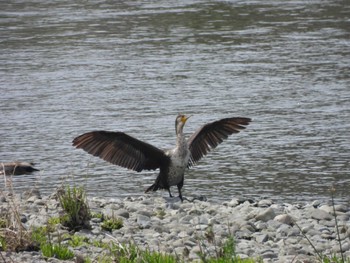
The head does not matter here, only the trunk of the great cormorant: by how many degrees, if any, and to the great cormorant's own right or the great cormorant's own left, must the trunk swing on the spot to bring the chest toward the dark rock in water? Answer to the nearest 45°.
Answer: approximately 180°

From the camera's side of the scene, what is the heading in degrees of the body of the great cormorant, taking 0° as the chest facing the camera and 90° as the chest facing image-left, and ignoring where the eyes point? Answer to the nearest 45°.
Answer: approximately 315°

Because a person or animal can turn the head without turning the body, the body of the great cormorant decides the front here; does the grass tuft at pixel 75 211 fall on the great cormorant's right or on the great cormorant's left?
on the great cormorant's right

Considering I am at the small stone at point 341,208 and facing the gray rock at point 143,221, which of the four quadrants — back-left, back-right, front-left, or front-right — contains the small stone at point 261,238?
front-left

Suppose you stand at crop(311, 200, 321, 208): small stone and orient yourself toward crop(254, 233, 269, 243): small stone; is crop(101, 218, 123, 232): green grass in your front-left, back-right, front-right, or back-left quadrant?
front-right

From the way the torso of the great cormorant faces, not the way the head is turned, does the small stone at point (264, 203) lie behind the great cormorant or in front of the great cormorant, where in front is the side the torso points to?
in front

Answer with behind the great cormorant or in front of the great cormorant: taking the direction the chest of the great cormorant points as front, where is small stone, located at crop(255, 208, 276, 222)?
in front

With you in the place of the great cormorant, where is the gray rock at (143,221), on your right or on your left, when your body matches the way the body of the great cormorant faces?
on your right

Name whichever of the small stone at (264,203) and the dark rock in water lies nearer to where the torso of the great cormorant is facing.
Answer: the small stone
